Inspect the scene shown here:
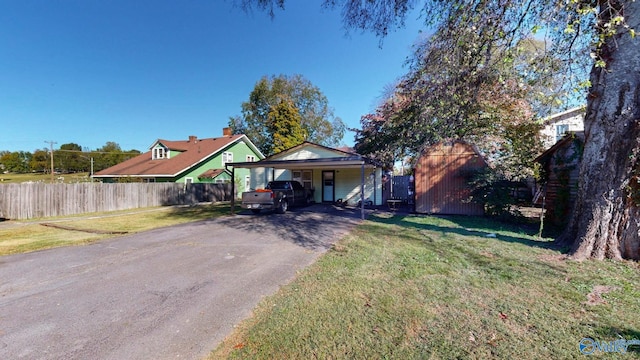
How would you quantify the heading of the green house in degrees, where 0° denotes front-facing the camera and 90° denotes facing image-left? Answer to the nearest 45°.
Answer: approximately 45°

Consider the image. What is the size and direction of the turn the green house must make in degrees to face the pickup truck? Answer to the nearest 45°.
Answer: approximately 45° to its left

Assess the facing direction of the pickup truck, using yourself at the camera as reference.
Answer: facing away from the viewer and to the right of the viewer

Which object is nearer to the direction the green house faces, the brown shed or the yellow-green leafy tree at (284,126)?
the brown shed

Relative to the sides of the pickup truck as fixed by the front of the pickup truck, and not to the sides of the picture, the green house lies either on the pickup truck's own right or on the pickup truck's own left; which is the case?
on the pickup truck's own left

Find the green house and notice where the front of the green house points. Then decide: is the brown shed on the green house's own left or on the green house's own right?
on the green house's own left

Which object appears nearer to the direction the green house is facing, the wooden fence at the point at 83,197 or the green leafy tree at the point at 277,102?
the wooden fence

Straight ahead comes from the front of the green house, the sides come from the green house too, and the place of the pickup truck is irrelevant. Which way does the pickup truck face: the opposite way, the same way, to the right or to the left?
the opposite way

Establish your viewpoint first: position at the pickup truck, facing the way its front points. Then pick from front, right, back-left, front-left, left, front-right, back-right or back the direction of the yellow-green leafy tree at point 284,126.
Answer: front-left

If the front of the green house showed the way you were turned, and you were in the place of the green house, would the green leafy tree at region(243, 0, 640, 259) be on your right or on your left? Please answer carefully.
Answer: on your left

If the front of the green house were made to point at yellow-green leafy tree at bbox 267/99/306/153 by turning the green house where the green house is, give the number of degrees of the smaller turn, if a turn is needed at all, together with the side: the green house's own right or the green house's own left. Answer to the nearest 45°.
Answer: approximately 135° to the green house's own left
